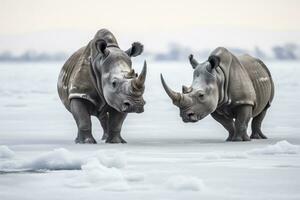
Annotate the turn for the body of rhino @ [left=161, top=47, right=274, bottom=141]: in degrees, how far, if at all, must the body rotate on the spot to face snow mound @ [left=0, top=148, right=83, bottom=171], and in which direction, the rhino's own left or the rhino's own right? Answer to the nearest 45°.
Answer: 0° — it already faces it

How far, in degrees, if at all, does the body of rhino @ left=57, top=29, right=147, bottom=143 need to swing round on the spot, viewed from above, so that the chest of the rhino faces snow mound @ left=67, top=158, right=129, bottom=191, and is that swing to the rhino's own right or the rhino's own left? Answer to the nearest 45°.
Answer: approximately 45° to the rhino's own right

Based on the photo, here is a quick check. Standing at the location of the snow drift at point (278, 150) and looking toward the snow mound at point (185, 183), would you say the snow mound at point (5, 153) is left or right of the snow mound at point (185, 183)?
right

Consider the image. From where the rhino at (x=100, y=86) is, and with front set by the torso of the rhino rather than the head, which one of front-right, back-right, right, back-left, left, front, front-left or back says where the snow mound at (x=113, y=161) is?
front-right

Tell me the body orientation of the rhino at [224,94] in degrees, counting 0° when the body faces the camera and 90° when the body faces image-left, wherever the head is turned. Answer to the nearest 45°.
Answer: approximately 45°

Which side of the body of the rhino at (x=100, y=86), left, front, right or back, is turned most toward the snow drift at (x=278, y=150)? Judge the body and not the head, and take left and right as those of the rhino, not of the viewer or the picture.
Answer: front

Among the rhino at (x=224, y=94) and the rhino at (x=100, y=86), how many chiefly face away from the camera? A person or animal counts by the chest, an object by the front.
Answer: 0

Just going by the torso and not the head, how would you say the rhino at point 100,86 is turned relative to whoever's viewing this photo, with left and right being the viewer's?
facing the viewer and to the right of the viewer

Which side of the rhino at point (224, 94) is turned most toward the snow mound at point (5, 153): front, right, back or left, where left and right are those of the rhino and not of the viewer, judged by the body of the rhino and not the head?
front
